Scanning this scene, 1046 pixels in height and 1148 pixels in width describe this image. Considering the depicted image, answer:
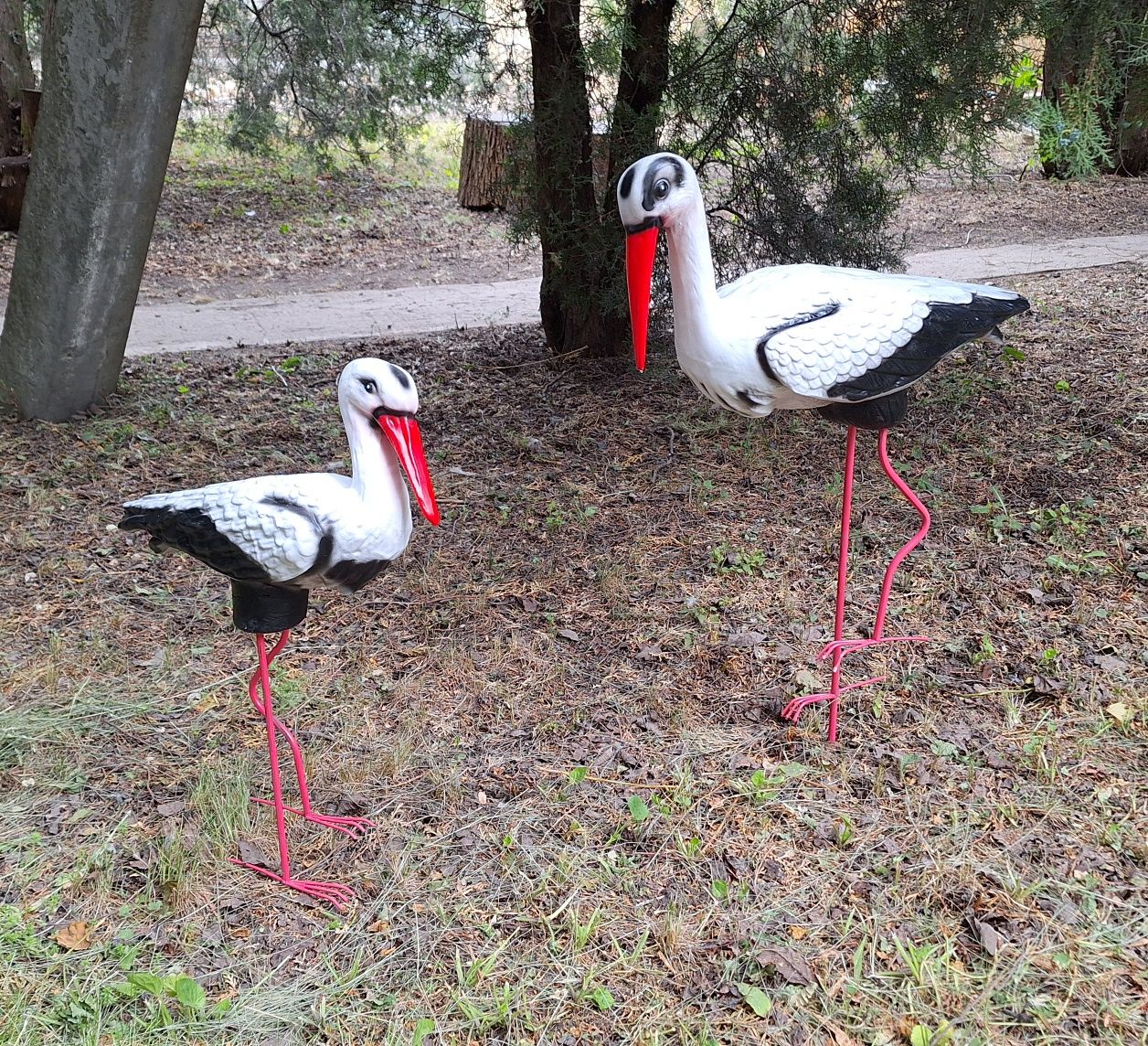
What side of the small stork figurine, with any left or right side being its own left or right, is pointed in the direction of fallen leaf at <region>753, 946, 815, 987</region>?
front

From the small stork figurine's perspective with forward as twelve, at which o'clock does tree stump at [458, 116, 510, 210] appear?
The tree stump is roughly at 8 o'clock from the small stork figurine.

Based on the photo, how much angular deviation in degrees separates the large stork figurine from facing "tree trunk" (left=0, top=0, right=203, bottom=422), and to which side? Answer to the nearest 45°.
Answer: approximately 90° to its right

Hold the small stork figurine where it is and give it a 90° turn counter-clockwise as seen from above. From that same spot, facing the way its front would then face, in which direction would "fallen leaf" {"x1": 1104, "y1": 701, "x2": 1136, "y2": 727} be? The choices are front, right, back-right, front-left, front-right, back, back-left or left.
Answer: front-right

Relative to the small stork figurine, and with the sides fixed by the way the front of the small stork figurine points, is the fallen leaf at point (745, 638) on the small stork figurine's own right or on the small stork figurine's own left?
on the small stork figurine's own left

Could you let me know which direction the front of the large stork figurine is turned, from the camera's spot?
facing the viewer and to the left of the viewer

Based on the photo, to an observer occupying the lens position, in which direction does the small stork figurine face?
facing the viewer and to the right of the viewer

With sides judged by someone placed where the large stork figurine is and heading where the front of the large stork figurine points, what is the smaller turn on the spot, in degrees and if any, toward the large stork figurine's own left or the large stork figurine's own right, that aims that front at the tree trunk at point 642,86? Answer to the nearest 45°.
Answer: approximately 135° to the large stork figurine's own right

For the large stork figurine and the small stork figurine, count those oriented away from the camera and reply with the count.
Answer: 0

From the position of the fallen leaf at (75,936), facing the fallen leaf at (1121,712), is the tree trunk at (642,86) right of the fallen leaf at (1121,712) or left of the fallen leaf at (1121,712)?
left

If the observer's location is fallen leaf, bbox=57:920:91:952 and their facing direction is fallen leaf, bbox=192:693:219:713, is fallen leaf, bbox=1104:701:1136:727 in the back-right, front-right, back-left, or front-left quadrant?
front-right

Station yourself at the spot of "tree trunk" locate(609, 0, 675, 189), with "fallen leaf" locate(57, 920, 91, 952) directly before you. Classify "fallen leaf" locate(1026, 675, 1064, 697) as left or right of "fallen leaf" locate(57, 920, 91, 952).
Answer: left

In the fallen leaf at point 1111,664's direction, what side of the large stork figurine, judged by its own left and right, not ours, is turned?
back
